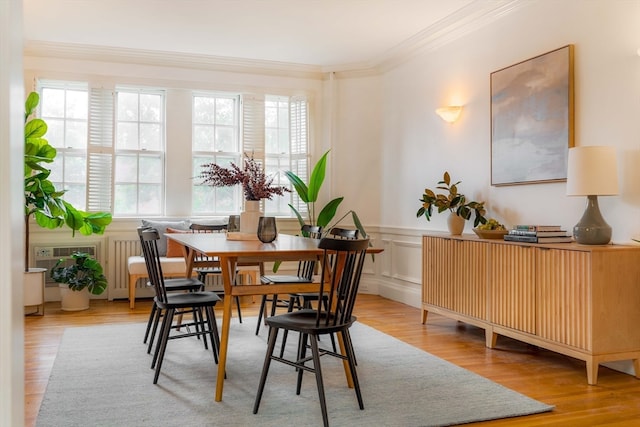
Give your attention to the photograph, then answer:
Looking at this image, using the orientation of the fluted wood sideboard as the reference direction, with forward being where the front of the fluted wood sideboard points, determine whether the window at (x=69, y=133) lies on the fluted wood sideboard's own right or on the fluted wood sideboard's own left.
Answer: on the fluted wood sideboard's own right

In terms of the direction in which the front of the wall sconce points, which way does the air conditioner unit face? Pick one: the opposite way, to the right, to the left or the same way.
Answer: to the left

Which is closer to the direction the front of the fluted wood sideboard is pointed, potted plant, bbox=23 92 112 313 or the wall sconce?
the potted plant

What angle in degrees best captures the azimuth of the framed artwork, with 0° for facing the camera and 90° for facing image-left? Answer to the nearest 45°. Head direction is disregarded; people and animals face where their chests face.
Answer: approximately 45°

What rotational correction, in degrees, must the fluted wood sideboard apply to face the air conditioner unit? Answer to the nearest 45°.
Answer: approximately 45° to its right

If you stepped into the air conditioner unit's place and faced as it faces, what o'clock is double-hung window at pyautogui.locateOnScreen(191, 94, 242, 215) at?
The double-hung window is roughly at 9 o'clock from the air conditioner unit.

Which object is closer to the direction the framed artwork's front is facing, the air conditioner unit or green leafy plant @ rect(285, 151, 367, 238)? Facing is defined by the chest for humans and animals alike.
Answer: the air conditioner unit
